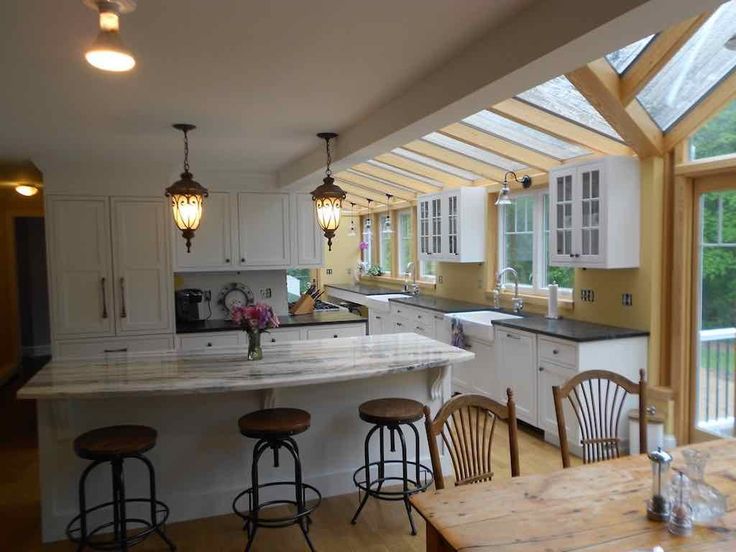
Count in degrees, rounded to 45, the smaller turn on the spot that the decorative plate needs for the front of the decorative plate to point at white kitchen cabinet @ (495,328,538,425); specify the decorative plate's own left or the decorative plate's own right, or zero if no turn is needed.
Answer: approximately 45° to the decorative plate's own left

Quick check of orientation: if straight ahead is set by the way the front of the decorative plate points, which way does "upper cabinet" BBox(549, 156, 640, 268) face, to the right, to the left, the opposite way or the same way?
to the right

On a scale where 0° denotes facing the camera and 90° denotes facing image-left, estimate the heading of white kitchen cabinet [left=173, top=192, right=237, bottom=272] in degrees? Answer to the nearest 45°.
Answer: approximately 0°

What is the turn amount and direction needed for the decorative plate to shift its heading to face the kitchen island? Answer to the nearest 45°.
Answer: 0° — it already faces it

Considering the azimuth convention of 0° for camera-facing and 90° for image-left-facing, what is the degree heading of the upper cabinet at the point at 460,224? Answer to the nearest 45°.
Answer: approximately 45°

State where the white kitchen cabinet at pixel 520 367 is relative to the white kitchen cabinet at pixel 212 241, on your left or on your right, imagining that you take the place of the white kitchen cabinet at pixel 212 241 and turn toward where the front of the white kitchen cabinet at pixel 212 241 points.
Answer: on your left

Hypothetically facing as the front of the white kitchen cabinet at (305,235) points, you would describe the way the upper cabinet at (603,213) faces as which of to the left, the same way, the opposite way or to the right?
to the right

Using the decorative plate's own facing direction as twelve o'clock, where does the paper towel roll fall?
The paper towel roll is roughly at 10 o'clock from the decorative plate.

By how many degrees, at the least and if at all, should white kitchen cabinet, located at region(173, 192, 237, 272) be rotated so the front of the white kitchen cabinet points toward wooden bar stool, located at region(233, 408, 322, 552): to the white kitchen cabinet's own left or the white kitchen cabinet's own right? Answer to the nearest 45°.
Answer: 0° — it already faces it

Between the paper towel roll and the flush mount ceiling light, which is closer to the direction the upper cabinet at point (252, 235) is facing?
the paper towel roll
